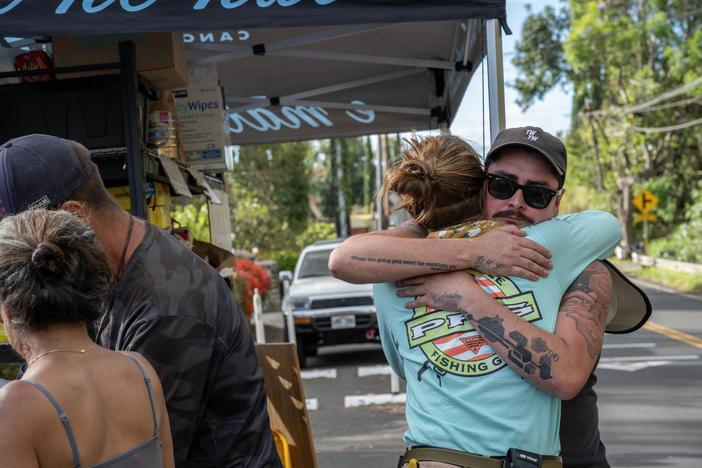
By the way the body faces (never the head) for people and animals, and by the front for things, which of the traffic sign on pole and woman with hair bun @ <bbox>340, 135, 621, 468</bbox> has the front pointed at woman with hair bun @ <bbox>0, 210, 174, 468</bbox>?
the traffic sign on pole

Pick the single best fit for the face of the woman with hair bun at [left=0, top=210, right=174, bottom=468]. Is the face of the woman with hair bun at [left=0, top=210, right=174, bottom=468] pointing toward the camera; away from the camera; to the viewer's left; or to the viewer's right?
away from the camera

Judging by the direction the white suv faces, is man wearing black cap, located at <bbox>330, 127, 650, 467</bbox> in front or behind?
in front

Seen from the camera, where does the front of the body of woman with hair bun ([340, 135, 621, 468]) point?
away from the camera

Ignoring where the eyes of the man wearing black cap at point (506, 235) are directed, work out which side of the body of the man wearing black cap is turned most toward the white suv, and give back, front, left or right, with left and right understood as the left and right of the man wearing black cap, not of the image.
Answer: back

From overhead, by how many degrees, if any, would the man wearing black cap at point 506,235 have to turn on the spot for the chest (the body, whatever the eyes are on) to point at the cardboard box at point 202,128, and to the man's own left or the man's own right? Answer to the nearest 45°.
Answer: approximately 135° to the man's own right

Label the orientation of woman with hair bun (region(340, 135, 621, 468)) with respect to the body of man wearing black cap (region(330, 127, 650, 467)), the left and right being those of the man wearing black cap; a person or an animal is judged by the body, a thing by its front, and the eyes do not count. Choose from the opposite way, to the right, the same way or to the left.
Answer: the opposite way

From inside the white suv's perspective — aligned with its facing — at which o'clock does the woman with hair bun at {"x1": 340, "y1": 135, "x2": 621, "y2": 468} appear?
The woman with hair bun is roughly at 12 o'clock from the white suv.

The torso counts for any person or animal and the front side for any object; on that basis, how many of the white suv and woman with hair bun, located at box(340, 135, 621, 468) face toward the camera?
1

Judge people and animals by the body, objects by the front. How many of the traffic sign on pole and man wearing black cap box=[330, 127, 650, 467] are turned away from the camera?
0

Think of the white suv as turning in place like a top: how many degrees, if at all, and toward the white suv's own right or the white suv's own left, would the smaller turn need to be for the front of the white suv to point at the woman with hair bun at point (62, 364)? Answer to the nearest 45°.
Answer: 0° — it already faces them

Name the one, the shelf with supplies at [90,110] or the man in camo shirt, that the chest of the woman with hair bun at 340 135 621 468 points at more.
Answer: the shelf with supplies

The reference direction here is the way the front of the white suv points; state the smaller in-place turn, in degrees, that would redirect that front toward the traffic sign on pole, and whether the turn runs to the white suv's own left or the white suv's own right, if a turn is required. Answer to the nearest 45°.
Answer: approximately 135° to the white suv's own left
